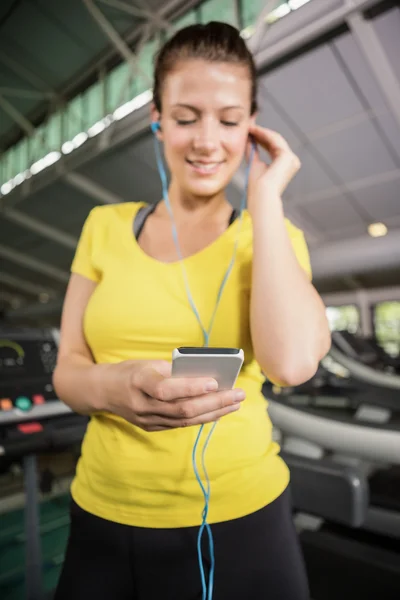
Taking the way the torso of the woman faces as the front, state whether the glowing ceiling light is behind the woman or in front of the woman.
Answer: behind

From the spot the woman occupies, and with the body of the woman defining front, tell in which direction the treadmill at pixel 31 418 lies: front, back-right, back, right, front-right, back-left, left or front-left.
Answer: back-right

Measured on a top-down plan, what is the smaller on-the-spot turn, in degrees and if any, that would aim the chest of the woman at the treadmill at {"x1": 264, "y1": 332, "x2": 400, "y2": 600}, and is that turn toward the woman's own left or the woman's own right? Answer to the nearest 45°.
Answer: approximately 135° to the woman's own left

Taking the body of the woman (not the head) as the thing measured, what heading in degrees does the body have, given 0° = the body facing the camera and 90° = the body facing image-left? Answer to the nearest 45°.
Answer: approximately 0°

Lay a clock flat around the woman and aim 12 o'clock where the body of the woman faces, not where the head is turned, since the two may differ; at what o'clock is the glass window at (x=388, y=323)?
The glass window is roughly at 7 o'clock from the woman.
